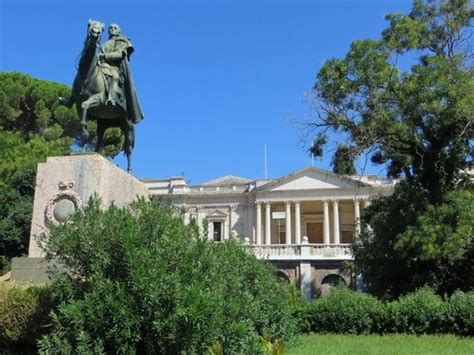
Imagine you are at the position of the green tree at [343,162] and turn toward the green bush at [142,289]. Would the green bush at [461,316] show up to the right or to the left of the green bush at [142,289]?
left

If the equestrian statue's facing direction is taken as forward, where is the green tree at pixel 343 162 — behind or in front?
behind

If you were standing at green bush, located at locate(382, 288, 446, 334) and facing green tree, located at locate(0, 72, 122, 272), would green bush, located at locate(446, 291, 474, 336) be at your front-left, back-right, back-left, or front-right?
back-right

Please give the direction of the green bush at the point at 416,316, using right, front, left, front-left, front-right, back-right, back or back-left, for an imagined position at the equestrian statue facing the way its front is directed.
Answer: back-left

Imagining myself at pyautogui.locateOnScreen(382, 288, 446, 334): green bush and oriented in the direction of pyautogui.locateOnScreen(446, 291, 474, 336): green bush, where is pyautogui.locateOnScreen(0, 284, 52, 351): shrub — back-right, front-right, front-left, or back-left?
back-right

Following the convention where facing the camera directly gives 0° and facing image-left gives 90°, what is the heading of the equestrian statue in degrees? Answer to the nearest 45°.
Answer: approximately 45°

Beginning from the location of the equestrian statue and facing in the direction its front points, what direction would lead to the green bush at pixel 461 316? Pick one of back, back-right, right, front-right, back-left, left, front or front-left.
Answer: back-left
